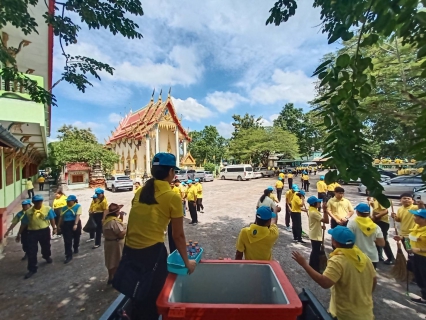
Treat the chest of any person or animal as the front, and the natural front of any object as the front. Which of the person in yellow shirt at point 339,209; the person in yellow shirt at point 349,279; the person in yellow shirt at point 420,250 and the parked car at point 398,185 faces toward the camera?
the person in yellow shirt at point 339,209

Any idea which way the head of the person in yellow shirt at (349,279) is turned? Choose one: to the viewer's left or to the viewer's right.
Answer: to the viewer's left

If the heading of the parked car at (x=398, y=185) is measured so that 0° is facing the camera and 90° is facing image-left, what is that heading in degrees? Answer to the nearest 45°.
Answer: approximately 90°

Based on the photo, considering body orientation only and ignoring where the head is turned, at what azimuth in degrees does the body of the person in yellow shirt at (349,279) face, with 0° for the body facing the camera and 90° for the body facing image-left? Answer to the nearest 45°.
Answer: approximately 135°

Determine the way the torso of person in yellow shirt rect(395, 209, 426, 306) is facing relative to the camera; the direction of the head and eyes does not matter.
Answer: to the viewer's left

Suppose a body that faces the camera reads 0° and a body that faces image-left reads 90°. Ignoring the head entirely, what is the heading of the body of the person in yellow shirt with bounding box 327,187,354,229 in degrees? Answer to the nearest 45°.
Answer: approximately 0°

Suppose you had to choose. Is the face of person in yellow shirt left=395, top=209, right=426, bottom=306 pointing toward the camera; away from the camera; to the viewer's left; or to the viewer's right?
to the viewer's left

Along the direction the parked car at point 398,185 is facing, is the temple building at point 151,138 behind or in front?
in front

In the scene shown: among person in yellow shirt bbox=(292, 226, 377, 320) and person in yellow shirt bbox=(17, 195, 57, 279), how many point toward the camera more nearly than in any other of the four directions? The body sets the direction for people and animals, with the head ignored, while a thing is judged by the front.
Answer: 1
